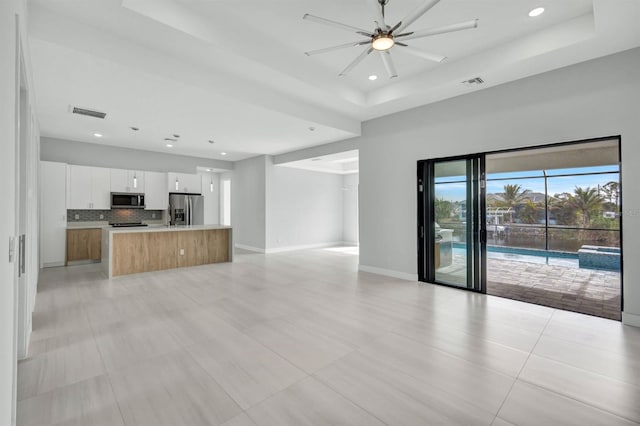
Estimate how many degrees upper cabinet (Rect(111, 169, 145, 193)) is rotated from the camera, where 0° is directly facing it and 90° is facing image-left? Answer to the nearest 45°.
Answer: approximately 0°

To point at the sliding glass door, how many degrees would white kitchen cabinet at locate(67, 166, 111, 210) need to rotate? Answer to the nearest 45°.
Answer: approximately 45° to its left

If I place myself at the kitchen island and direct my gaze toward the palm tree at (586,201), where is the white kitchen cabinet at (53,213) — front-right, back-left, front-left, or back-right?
back-left

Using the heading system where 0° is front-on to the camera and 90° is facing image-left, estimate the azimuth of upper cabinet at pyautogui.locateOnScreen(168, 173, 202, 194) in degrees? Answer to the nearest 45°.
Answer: approximately 0°

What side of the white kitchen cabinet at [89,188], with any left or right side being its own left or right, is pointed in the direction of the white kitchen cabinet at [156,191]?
left

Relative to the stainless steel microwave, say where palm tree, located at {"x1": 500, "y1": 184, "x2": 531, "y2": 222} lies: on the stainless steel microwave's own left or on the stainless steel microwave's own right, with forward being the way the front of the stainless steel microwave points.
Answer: on the stainless steel microwave's own left

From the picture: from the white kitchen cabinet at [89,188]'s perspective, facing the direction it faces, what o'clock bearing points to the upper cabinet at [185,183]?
The upper cabinet is roughly at 9 o'clock from the white kitchen cabinet.

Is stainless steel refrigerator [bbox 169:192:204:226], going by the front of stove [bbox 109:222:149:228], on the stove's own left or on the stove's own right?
on the stove's own left

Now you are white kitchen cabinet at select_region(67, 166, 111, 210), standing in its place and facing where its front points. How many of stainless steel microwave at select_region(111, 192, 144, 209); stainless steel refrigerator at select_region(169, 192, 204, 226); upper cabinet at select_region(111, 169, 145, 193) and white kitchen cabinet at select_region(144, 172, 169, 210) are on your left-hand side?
4

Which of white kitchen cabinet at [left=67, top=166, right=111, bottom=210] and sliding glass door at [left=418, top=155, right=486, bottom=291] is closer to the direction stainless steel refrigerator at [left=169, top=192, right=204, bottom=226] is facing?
the sliding glass door
